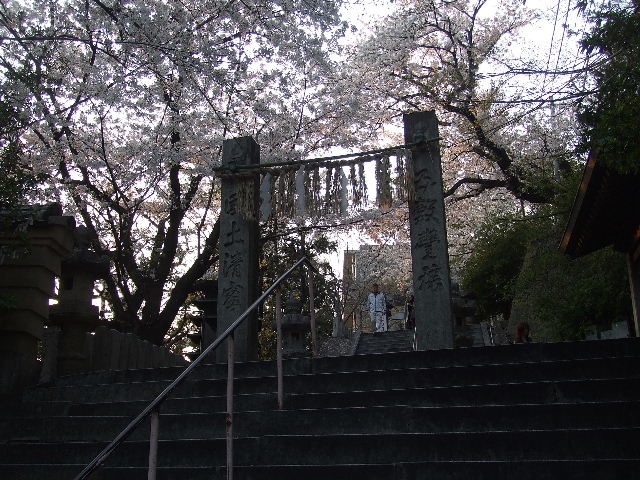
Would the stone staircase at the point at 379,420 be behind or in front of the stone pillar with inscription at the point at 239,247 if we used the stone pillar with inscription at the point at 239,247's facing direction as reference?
in front

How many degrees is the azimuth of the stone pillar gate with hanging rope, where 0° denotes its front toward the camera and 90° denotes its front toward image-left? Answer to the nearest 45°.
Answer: approximately 0°

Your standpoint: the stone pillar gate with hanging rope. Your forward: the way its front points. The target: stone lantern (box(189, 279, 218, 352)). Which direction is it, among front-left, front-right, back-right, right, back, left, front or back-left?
back-right

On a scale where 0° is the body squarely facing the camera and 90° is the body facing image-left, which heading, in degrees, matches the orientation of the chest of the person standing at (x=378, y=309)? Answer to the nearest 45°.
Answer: approximately 0°

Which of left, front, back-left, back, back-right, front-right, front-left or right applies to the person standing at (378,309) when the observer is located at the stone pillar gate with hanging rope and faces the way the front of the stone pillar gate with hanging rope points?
back

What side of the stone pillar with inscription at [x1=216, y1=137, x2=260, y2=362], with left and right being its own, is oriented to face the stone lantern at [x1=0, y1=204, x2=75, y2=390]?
right

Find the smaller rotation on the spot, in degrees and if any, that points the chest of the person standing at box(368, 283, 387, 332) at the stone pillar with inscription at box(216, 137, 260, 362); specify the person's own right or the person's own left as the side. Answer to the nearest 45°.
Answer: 0° — they already face it

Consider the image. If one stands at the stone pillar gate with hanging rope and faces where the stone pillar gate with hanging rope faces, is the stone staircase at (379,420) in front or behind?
in front

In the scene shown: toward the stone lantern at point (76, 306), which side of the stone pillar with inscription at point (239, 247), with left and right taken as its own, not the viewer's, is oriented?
right
